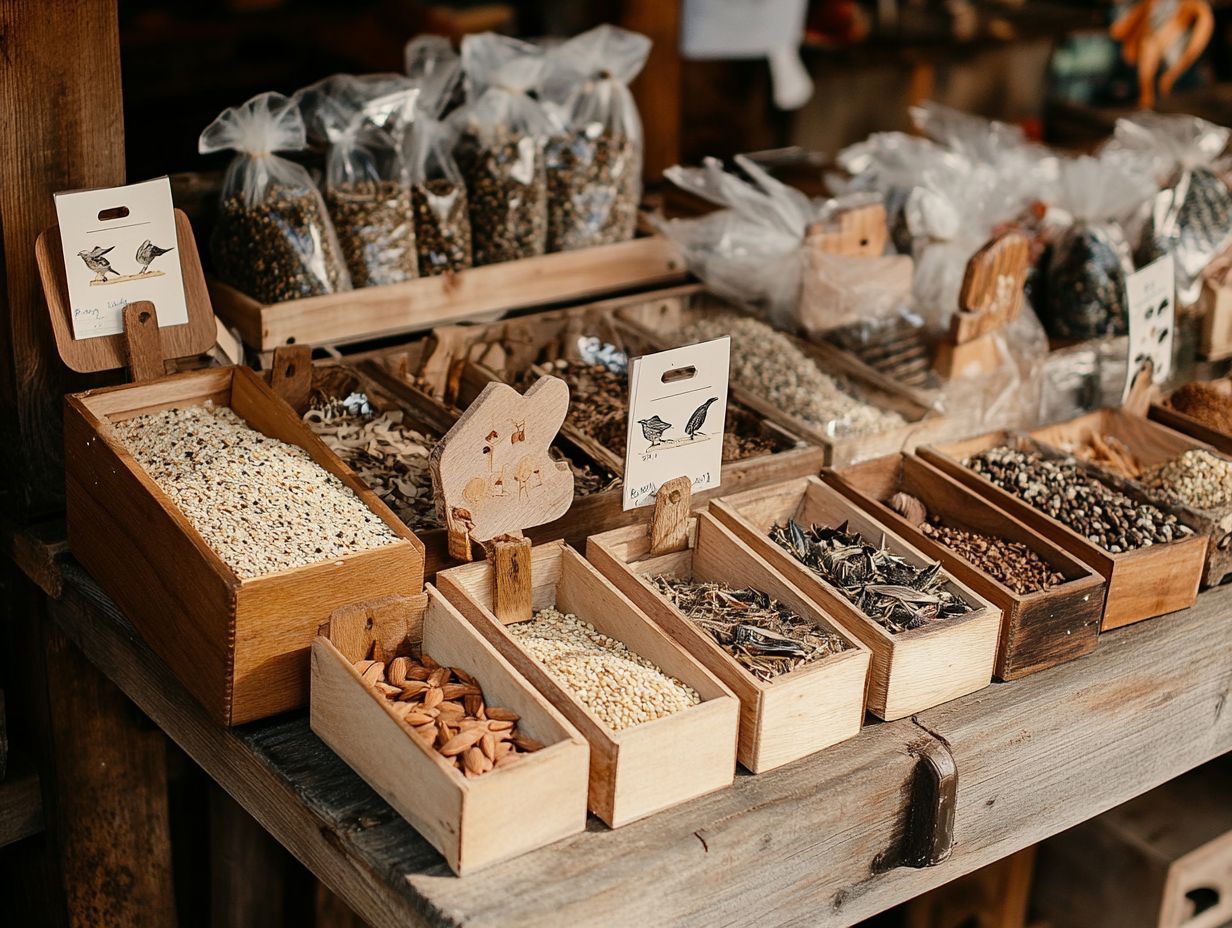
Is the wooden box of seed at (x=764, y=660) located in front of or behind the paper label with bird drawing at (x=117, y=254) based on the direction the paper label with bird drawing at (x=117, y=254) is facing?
in front

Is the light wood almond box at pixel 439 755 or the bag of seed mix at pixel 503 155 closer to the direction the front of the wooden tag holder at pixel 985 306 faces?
the light wood almond box

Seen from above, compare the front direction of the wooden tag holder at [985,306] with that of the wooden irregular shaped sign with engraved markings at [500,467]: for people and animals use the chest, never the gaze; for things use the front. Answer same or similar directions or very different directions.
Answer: same or similar directions

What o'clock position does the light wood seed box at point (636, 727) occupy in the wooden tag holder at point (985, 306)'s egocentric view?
The light wood seed box is roughly at 2 o'clock from the wooden tag holder.

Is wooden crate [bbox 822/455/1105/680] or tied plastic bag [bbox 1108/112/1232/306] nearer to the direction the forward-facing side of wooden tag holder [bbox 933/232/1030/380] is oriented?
the wooden crate

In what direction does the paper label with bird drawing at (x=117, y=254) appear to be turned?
toward the camera

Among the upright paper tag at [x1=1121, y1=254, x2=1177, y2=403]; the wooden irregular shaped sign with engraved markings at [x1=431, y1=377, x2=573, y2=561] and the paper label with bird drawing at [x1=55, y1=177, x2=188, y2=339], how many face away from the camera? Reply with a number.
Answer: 0

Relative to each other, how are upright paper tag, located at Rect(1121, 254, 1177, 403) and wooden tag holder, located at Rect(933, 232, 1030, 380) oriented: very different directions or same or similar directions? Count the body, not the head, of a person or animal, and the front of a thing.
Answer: same or similar directions

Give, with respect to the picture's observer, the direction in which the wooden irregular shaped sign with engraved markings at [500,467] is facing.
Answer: facing the viewer and to the right of the viewer

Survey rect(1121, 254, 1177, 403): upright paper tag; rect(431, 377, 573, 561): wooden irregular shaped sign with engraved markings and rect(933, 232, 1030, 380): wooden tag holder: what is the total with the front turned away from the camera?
0

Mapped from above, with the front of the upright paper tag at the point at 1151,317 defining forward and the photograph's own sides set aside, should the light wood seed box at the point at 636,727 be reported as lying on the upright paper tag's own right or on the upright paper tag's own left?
on the upright paper tag's own right

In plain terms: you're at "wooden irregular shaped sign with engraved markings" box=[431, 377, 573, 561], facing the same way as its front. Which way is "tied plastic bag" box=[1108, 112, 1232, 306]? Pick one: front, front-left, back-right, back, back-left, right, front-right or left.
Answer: left

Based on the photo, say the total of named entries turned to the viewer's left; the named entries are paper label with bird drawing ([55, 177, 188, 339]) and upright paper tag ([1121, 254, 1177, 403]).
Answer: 0

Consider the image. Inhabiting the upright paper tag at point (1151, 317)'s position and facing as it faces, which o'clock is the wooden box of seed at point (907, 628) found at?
The wooden box of seed is roughly at 2 o'clock from the upright paper tag.

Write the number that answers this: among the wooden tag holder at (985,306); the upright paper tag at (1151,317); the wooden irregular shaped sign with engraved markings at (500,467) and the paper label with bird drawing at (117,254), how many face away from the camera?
0

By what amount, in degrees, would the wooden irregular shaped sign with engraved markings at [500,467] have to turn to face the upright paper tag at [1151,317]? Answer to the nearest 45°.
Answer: approximately 90° to its left

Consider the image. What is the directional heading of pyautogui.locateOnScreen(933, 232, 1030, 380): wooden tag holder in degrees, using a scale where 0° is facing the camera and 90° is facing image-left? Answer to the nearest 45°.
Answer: approximately 315°

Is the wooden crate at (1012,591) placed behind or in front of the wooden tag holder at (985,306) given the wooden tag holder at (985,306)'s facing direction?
in front
